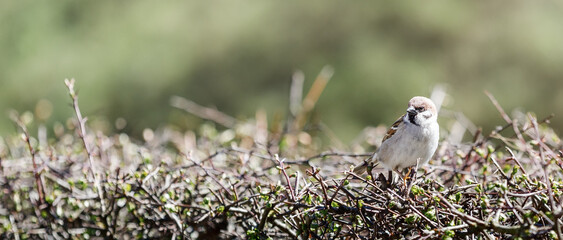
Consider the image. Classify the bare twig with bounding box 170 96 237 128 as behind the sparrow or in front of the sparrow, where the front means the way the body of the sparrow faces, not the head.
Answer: behind

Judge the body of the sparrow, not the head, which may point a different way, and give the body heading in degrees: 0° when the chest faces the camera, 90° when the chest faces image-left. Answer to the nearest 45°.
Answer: approximately 315°
